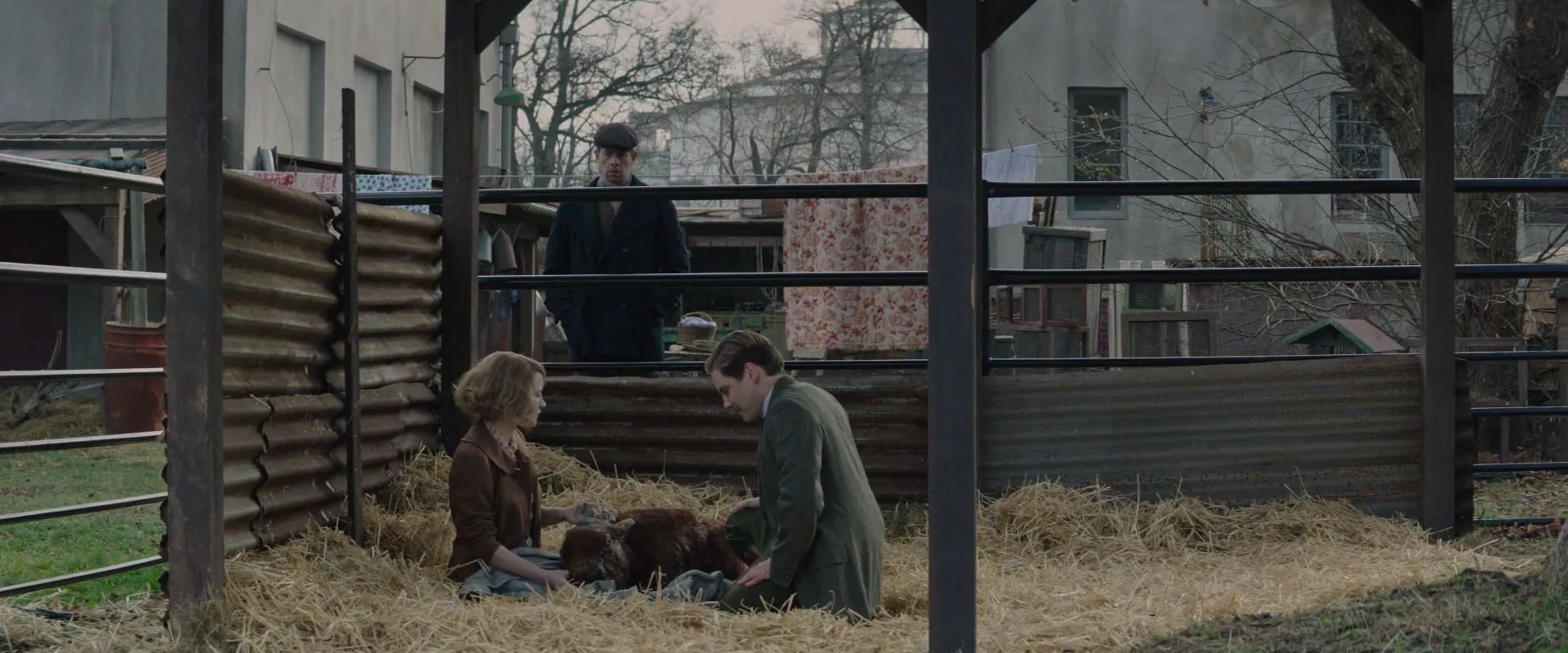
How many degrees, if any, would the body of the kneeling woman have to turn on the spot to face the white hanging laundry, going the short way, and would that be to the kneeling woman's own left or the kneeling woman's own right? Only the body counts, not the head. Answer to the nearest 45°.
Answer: approximately 45° to the kneeling woman's own left

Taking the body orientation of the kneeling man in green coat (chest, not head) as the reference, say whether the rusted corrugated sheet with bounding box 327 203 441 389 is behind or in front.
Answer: in front

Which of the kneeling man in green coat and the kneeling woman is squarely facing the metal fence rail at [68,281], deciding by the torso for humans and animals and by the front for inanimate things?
the kneeling man in green coat

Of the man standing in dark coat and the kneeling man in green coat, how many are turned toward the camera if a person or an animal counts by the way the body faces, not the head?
1

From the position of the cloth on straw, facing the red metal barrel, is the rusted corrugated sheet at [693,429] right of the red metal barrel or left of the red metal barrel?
right

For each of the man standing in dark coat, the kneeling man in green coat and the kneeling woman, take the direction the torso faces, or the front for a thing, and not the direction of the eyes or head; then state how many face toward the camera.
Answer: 1

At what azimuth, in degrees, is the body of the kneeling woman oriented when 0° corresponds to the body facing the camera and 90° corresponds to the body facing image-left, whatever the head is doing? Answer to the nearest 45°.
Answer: approximately 270°

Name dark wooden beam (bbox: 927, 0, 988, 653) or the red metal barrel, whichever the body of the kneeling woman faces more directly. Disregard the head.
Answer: the dark wooden beam

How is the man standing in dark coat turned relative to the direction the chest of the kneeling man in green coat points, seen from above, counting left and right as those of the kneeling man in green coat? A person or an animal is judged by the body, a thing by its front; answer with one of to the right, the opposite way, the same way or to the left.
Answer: to the left

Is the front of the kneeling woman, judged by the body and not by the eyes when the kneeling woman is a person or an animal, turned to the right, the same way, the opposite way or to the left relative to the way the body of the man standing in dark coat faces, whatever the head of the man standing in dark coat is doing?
to the left

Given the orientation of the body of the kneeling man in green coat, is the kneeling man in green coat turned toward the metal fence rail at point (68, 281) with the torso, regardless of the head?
yes

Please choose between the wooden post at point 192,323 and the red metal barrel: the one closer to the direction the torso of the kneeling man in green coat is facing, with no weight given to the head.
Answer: the wooden post

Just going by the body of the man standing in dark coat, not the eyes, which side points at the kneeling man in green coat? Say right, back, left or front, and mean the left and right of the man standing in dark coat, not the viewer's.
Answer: front

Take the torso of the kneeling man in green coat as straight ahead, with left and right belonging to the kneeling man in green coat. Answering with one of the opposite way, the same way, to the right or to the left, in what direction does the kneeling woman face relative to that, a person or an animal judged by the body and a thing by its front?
the opposite way

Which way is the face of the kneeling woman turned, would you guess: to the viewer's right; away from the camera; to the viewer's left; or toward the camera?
to the viewer's right

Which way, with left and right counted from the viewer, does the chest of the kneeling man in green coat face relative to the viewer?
facing to the left of the viewer
